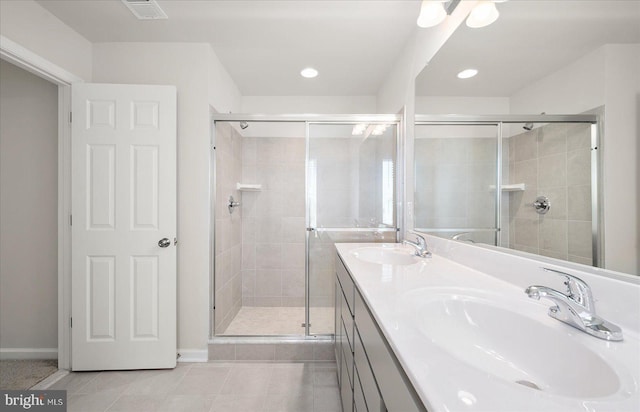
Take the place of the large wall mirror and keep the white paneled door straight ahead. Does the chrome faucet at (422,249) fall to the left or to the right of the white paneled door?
right

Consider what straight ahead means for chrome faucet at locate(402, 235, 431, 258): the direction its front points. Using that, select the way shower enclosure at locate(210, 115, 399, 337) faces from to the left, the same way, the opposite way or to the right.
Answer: to the left

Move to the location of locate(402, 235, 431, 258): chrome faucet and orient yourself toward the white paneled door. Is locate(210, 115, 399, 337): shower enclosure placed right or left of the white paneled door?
right

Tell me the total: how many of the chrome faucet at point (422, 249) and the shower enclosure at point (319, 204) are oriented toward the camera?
1

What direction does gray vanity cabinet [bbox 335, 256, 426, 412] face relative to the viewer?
to the viewer's left

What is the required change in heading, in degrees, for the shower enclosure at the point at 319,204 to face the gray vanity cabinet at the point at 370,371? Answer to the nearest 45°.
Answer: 0° — it already faces it

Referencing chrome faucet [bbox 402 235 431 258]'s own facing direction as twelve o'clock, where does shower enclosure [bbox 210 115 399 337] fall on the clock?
The shower enclosure is roughly at 1 o'clock from the chrome faucet.

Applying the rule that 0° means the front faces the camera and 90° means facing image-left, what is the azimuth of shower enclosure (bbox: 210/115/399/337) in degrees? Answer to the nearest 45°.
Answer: approximately 0°

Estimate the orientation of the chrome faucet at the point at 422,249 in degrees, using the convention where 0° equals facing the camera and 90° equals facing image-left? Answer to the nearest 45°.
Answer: approximately 90°
